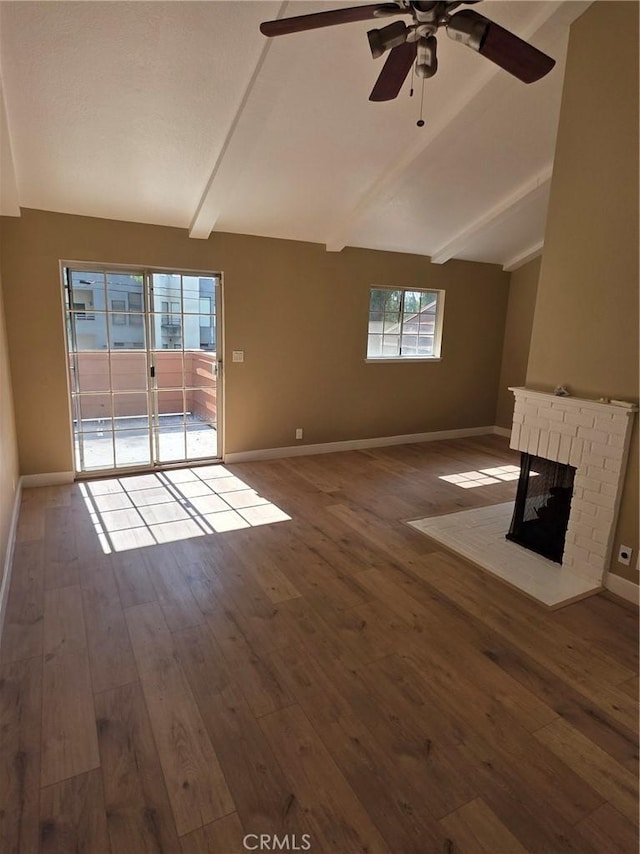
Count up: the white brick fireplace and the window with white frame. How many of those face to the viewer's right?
0

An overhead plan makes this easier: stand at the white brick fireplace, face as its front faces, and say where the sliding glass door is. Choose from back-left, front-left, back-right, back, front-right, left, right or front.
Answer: front-right

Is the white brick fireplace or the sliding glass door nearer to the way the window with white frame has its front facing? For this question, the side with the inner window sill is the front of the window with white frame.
the white brick fireplace

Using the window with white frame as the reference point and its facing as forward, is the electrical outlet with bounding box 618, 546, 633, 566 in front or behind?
in front

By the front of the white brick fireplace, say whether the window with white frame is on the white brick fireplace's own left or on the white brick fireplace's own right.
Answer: on the white brick fireplace's own right

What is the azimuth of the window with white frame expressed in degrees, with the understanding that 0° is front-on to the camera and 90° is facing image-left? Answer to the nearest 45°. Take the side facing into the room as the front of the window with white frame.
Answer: approximately 0°

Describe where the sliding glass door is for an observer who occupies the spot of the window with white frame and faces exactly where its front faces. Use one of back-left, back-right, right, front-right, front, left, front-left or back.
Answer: front-right

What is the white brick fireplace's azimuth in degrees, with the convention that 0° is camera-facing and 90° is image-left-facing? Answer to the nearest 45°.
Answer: approximately 45°

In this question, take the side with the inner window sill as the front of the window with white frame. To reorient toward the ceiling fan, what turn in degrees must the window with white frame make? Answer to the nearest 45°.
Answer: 0° — it already faces it
